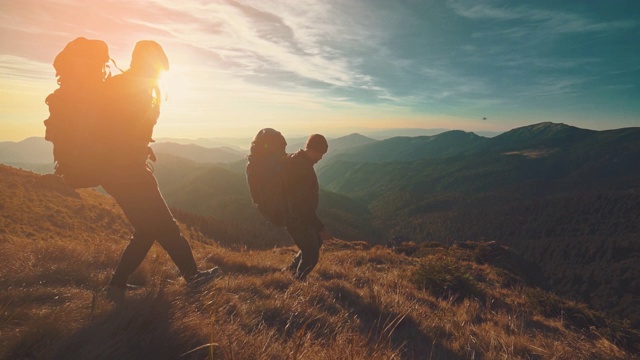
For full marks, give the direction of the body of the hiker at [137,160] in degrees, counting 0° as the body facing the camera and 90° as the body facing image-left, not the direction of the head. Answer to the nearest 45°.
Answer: approximately 270°
